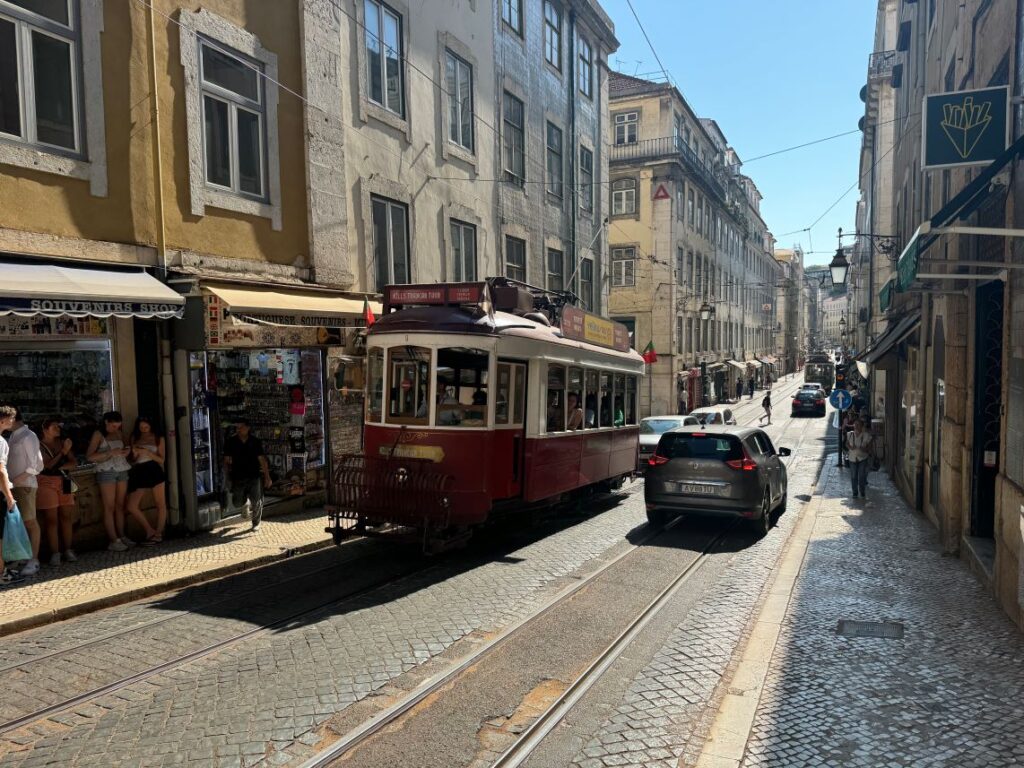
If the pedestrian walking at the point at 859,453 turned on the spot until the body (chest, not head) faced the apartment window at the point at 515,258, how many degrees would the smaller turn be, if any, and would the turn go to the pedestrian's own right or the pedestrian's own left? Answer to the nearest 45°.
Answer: approximately 90° to the pedestrian's own right

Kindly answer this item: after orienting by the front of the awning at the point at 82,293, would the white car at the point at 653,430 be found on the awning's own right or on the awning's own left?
on the awning's own left

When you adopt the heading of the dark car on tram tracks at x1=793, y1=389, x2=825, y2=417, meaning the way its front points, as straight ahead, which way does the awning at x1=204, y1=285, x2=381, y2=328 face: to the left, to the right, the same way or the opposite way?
to the right

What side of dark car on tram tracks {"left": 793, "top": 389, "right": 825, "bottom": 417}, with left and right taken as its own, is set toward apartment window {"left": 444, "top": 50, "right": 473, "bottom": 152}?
back

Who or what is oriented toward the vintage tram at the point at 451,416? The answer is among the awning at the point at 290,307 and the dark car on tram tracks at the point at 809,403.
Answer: the awning

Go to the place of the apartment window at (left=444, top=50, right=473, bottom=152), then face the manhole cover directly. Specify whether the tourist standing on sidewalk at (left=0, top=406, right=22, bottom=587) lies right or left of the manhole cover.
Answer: right

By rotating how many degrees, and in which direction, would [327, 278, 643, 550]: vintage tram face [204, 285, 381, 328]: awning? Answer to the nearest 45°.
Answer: approximately 90° to its right

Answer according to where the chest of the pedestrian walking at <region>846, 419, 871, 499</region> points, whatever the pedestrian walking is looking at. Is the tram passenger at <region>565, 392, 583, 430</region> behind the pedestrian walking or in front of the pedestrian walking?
in front

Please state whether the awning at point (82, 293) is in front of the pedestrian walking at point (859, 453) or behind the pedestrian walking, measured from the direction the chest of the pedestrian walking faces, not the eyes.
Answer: in front

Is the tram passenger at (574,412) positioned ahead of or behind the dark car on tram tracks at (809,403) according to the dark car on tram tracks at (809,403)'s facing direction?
behind

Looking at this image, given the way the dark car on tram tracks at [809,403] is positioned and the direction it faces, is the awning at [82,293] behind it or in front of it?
behind

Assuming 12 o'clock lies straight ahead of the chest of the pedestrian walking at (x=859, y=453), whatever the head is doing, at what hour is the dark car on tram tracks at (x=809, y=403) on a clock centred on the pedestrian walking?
The dark car on tram tracks is roughly at 6 o'clock from the pedestrian walking.
